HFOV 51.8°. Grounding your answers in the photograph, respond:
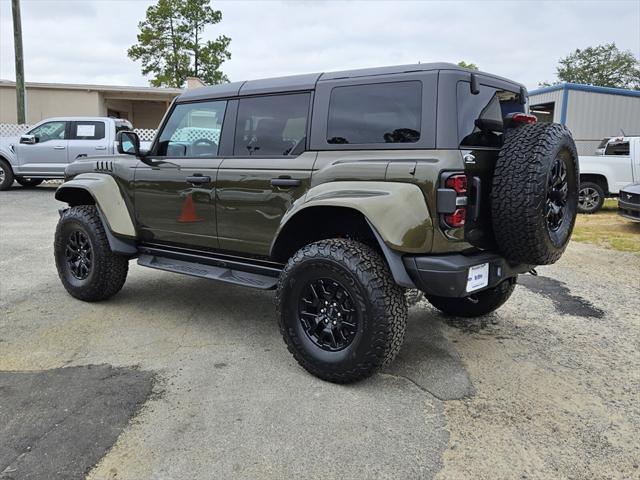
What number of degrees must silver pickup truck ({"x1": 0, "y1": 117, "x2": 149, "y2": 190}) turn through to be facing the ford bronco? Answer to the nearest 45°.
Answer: approximately 90° to its left

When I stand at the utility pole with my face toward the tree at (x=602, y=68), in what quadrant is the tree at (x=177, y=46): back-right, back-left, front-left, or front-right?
front-left

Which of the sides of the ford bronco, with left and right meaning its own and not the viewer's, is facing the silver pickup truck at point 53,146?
front

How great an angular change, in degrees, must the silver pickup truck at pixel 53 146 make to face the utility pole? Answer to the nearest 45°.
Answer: approximately 90° to its right

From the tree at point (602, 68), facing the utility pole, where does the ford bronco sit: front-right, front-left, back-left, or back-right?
front-left

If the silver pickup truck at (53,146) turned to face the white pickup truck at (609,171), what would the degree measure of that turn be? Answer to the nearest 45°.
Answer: approximately 135° to its left

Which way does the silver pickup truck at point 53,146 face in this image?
to the viewer's left

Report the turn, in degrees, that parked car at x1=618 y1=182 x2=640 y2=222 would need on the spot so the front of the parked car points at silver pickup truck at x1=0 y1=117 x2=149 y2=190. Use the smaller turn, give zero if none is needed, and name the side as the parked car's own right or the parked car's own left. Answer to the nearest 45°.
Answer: approximately 45° to the parked car's own right

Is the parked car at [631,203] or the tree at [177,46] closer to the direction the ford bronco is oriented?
the tree

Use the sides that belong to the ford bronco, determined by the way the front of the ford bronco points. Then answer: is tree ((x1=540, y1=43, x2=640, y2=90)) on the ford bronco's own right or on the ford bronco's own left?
on the ford bronco's own right

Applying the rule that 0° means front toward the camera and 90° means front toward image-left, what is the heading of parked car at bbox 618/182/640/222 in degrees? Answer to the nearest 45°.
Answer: approximately 45°

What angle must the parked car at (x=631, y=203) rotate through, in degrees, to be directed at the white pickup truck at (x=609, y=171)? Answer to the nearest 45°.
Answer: approximately 135° to its right

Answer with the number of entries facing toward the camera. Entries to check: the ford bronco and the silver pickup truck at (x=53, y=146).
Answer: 0

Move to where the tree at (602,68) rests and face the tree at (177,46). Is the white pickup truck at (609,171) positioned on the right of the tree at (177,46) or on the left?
left

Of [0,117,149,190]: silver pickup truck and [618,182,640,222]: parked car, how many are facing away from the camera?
0

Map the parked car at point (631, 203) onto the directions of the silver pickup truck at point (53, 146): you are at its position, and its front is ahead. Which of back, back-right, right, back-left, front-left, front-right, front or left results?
back-left

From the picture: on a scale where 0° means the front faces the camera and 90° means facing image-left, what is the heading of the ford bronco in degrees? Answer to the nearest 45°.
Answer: approximately 135°
